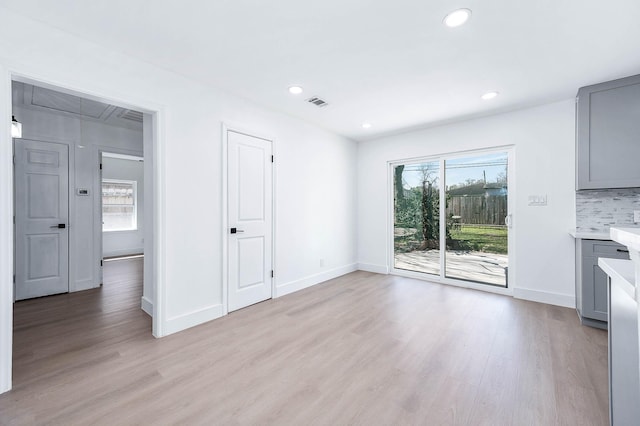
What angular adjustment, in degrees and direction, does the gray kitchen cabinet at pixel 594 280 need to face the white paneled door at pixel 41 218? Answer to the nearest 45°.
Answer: approximately 45° to its right

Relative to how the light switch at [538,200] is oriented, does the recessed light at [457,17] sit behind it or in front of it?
in front

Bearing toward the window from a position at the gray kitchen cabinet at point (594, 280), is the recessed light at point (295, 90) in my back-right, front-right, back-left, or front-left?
front-left

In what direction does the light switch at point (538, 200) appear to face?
toward the camera

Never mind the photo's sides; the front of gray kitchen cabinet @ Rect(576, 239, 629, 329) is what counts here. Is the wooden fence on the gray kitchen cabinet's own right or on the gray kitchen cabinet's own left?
on the gray kitchen cabinet's own right

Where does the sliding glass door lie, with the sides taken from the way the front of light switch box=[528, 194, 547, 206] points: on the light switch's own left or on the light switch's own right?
on the light switch's own right
